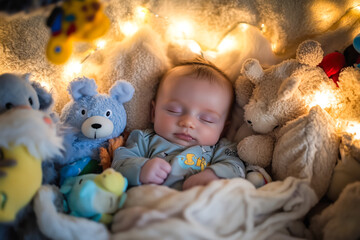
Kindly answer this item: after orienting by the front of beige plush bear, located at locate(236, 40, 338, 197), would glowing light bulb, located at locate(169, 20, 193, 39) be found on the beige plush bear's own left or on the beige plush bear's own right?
on the beige plush bear's own right

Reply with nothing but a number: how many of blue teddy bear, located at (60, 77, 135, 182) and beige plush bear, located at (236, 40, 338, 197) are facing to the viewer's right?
0

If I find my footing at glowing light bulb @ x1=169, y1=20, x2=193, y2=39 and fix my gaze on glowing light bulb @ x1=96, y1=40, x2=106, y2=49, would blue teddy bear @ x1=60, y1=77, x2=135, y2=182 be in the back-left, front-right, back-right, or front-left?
front-left

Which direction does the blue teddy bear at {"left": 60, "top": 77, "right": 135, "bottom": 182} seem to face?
toward the camera

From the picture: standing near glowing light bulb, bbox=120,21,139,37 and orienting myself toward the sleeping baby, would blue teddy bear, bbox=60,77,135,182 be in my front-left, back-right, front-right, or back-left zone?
front-right

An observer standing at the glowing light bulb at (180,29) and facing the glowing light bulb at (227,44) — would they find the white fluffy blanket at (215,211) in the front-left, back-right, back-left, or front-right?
front-right

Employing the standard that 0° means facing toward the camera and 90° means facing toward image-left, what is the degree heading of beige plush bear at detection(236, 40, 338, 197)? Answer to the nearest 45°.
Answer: approximately 45°
